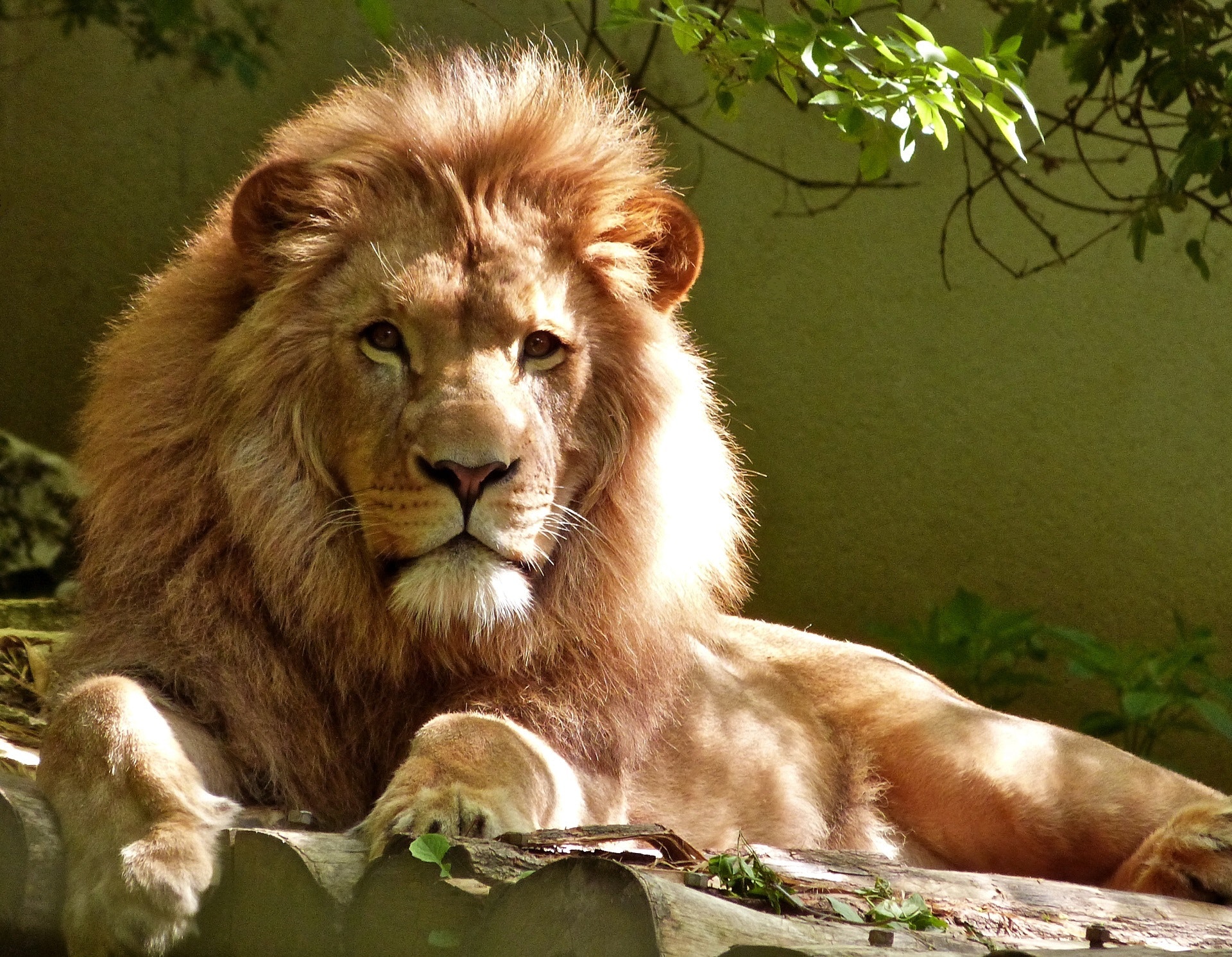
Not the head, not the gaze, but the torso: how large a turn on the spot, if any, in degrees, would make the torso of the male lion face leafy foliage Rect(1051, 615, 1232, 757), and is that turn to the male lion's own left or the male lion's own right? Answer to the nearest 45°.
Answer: approximately 180°

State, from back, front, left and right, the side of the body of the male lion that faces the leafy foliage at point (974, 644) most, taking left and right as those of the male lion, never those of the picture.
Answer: back

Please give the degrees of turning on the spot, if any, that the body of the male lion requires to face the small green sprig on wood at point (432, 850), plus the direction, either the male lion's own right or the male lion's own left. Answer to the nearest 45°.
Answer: approximately 45° to the male lion's own left

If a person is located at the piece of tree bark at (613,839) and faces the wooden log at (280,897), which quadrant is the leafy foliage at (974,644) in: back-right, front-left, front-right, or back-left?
back-right

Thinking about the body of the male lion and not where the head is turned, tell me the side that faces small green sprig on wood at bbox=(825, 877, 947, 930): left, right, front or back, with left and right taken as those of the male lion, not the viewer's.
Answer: left

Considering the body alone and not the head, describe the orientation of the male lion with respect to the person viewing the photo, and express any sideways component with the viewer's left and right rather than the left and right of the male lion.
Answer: facing the viewer and to the left of the viewer
